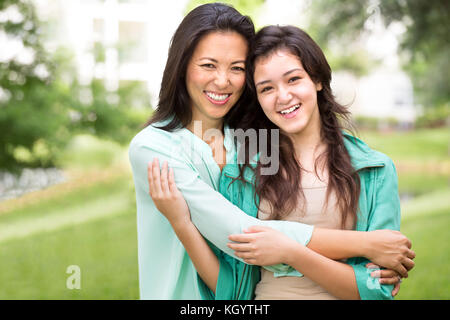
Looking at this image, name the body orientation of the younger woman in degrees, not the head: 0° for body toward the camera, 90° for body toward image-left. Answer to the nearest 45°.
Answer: approximately 0°

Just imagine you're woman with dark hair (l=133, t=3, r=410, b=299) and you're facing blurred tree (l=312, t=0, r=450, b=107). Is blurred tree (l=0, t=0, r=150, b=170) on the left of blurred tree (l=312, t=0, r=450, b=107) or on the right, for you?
left

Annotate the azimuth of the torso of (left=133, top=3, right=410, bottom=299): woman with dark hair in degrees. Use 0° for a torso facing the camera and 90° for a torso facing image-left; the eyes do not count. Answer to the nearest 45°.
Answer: approximately 315°

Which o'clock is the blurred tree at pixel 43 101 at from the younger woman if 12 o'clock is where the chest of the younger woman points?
The blurred tree is roughly at 5 o'clock from the younger woman.

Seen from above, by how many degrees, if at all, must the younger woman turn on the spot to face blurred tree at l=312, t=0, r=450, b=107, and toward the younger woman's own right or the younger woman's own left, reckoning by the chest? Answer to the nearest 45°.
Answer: approximately 180°

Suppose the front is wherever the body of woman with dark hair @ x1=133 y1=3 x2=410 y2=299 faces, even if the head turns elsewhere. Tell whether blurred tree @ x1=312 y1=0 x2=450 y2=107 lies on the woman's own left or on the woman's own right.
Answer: on the woman's own left
